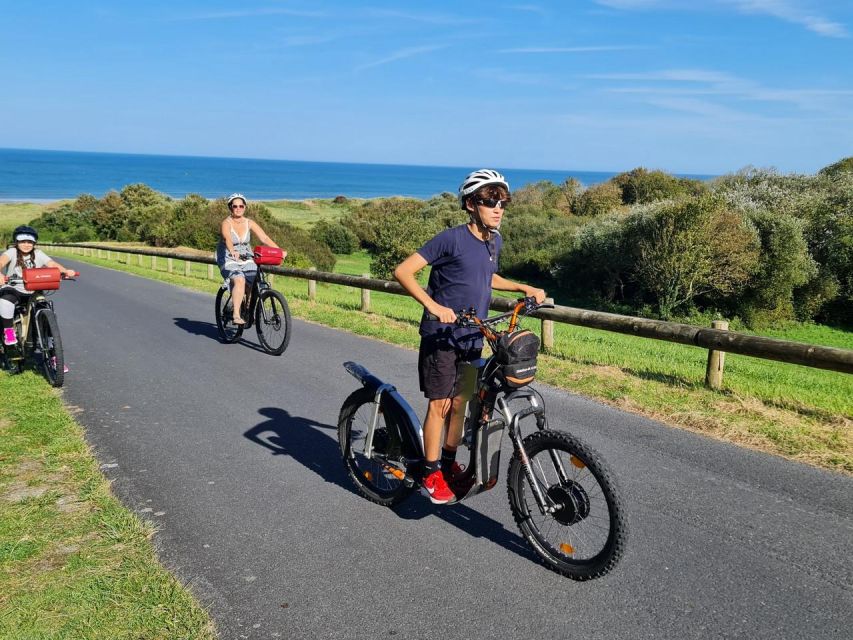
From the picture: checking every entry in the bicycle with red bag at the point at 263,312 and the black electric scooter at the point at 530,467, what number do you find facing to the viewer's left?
0

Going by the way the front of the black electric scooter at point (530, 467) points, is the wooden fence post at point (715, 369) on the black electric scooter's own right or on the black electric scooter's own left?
on the black electric scooter's own left

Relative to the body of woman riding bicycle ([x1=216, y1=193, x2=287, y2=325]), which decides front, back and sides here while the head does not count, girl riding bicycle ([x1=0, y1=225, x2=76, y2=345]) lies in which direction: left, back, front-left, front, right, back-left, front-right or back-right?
right

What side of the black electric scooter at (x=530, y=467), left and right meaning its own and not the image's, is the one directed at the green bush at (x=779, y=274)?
left

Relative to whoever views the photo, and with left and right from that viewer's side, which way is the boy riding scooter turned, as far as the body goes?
facing the viewer and to the right of the viewer

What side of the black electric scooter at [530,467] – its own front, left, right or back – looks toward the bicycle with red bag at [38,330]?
back

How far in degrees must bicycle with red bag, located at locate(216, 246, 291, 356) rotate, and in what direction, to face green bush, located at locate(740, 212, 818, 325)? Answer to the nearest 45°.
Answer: approximately 90° to its left

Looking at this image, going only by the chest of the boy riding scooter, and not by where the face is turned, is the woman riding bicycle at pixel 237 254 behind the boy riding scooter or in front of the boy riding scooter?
behind

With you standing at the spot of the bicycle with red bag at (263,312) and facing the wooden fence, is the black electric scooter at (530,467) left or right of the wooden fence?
right

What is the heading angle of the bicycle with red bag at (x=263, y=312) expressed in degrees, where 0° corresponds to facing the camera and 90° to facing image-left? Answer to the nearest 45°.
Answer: approximately 315°
